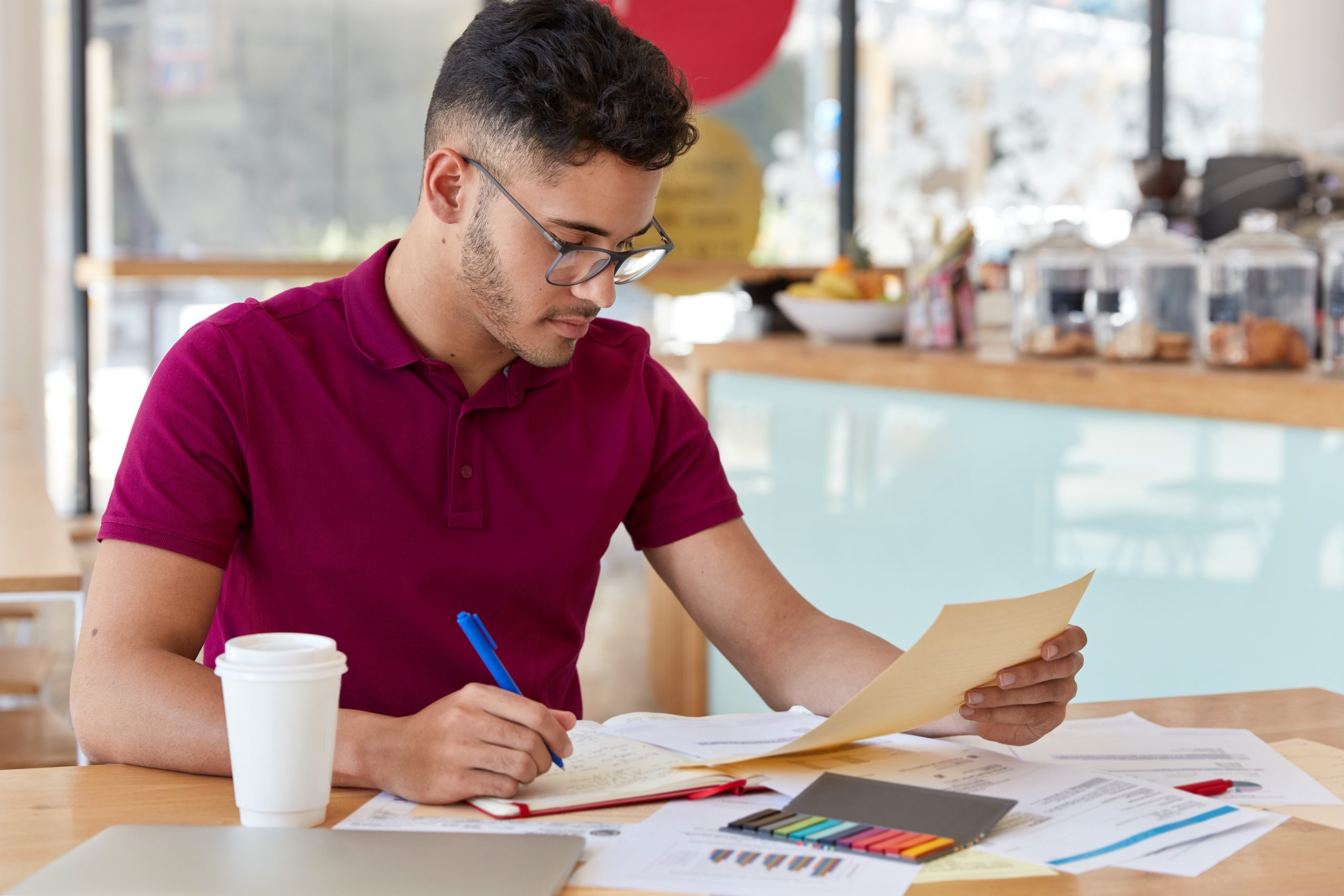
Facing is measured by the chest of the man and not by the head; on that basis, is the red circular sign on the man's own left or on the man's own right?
on the man's own left

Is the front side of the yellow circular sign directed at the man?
yes

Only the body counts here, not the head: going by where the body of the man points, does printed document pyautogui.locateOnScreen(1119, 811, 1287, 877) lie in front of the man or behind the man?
in front

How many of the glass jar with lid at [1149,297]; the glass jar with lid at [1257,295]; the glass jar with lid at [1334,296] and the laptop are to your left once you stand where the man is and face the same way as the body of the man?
3

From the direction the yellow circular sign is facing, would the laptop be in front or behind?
in front

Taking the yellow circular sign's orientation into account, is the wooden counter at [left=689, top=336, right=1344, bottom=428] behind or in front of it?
in front

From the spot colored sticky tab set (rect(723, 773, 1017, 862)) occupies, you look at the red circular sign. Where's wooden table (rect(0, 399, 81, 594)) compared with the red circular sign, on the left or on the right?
left

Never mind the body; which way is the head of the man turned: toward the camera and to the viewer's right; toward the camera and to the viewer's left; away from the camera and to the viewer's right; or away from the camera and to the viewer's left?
toward the camera and to the viewer's right

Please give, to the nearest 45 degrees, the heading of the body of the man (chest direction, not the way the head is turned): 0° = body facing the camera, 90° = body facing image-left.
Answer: approximately 315°
